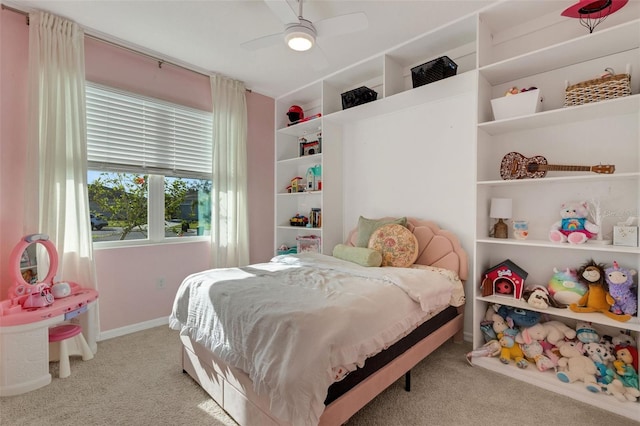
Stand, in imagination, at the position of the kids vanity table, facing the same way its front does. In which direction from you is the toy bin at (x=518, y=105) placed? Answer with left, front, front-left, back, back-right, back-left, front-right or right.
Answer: front

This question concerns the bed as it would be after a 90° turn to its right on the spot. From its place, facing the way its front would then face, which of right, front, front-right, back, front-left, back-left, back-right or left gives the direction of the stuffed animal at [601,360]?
back-right

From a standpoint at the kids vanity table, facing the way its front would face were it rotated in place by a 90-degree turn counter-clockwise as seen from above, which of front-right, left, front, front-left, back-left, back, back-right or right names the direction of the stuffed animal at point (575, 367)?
right

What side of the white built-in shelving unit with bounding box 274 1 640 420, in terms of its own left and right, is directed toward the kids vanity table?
front

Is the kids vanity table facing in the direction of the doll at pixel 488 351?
yes

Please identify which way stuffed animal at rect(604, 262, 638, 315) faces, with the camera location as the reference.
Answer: facing the viewer and to the left of the viewer

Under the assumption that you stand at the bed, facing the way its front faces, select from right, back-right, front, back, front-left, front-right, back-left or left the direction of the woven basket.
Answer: back-left

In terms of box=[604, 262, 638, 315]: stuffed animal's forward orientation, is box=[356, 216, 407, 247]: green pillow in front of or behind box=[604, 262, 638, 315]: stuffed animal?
in front

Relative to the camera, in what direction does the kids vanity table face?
facing the viewer and to the right of the viewer

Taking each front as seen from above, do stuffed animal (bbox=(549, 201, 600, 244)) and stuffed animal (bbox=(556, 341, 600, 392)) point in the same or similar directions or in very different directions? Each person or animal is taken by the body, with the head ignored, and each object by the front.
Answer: same or similar directions

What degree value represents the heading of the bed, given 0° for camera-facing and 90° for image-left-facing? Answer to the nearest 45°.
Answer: approximately 45°
